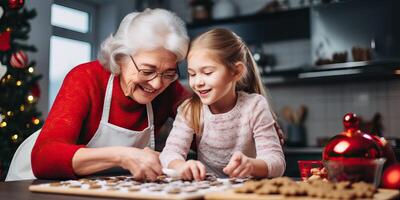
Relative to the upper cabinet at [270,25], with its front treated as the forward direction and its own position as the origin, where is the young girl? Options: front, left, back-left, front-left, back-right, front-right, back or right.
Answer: front-left

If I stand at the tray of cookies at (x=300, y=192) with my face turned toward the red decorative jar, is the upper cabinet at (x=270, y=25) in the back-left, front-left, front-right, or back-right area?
front-left

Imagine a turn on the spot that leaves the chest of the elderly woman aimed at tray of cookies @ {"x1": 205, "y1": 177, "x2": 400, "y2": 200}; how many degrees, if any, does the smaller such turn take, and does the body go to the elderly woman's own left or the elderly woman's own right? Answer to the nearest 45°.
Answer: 0° — they already face it

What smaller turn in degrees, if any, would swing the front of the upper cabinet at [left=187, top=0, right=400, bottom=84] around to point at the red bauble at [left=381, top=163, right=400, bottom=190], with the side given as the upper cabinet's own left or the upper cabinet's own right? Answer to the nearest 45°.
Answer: approximately 45° to the upper cabinet's own left

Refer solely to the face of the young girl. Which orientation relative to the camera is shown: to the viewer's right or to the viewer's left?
to the viewer's left

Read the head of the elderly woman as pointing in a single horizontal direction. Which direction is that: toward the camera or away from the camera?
toward the camera

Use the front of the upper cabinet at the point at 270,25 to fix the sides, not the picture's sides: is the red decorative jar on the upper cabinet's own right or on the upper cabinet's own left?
on the upper cabinet's own left

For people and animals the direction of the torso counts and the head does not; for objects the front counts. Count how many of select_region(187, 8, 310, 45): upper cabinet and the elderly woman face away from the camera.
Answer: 0

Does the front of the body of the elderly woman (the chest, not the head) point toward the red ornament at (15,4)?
no

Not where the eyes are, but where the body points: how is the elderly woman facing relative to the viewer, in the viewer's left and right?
facing the viewer and to the right of the viewer

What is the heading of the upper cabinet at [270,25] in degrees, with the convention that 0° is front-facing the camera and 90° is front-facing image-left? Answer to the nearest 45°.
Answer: approximately 45°

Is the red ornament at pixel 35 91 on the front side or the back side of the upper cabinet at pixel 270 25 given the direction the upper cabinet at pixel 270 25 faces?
on the front side

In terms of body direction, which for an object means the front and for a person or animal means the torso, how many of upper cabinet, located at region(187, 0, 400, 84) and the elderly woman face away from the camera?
0

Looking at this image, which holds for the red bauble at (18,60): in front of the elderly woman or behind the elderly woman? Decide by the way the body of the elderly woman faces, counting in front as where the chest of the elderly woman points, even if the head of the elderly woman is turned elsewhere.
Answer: behind
